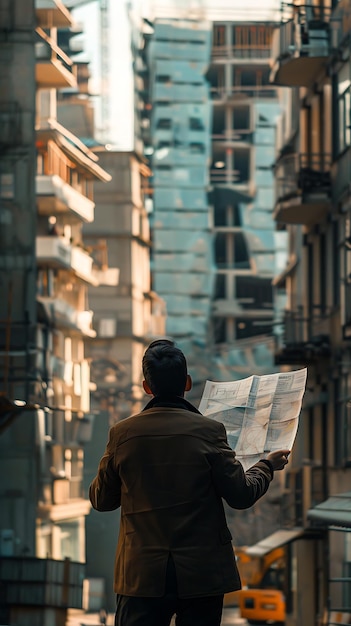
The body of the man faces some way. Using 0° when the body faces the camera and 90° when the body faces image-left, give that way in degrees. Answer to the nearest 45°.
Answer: approximately 180°

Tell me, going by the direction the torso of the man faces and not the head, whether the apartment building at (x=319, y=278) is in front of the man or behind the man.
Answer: in front

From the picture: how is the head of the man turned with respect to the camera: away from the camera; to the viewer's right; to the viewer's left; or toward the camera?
away from the camera

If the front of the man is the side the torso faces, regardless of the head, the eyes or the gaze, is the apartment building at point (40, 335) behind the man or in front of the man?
in front
